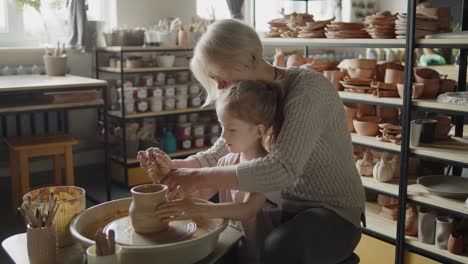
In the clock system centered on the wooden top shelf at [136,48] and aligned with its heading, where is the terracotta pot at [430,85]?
The terracotta pot is roughly at 11 o'clock from the wooden top shelf.

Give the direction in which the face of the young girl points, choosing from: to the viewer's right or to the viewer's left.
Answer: to the viewer's left

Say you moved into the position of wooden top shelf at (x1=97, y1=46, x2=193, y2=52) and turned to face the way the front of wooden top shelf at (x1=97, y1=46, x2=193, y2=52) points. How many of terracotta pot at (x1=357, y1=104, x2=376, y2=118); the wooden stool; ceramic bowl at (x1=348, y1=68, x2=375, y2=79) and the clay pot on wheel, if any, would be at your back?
0

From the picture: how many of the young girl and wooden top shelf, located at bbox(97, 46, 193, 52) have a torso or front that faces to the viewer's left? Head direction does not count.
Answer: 1

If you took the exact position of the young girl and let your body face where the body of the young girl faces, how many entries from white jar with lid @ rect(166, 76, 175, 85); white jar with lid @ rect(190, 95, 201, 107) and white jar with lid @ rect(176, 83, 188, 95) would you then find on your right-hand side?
3

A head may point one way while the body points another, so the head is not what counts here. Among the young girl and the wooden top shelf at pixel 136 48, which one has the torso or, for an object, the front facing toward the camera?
the wooden top shelf

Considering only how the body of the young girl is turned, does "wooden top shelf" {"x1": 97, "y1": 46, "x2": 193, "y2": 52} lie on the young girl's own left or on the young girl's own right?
on the young girl's own right

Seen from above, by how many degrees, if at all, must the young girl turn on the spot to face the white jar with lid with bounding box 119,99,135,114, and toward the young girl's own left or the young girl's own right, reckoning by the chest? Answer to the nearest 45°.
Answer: approximately 90° to the young girl's own right

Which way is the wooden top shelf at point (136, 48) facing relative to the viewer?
toward the camera

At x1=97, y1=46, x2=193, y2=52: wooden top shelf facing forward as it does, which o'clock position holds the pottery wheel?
The pottery wheel is roughly at 12 o'clock from the wooden top shelf.

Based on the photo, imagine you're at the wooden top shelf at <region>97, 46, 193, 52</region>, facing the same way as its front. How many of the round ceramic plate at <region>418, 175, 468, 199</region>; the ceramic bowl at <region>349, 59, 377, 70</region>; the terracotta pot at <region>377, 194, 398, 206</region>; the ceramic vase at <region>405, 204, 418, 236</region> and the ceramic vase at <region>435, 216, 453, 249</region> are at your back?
0

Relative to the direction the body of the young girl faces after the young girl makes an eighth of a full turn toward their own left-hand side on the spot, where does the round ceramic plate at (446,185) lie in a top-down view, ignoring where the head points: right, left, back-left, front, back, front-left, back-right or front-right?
back

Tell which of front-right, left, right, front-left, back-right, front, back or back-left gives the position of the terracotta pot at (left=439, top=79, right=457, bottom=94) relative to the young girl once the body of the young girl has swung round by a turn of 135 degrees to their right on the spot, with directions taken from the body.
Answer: front

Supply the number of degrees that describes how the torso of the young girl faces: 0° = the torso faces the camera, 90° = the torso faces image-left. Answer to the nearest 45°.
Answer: approximately 90°

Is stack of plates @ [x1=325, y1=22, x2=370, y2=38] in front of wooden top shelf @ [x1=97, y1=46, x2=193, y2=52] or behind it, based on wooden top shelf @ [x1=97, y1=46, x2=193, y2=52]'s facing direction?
in front

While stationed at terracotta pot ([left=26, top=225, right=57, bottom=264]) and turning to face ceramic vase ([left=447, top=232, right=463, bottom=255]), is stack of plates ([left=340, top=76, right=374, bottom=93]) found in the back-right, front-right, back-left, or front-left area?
front-left

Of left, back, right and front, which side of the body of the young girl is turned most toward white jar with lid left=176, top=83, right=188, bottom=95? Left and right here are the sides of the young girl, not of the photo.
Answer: right

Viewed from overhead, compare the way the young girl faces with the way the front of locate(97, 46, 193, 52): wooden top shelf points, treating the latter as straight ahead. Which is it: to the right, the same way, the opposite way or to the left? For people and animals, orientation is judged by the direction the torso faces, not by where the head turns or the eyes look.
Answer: to the right
